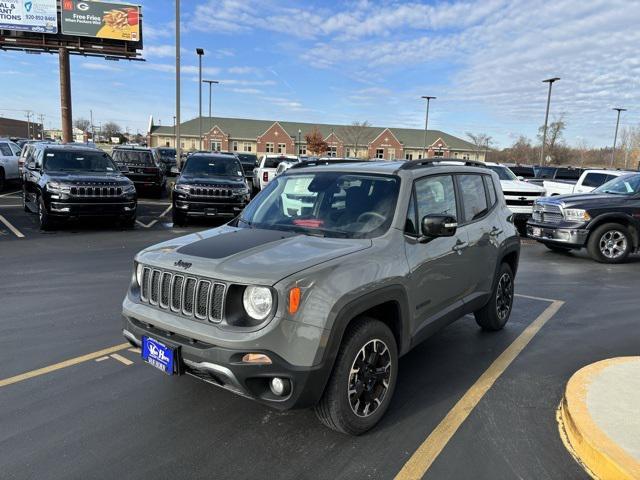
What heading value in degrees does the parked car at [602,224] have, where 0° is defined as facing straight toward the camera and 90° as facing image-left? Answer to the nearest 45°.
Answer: approximately 45°

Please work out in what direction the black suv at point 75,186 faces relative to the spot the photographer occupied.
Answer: facing the viewer and to the right of the viewer

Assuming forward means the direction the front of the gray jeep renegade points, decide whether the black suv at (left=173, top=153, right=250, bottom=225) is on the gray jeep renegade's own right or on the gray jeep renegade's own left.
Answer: on the gray jeep renegade's own right

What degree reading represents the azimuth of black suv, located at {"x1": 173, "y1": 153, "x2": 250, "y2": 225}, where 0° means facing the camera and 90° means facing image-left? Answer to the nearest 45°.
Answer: approximately 0°

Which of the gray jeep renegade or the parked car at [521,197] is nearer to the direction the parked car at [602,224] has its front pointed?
the gray jeep renegade

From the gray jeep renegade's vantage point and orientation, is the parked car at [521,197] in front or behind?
behind

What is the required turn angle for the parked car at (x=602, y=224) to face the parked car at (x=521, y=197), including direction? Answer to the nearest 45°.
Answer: approximately 90° to its right

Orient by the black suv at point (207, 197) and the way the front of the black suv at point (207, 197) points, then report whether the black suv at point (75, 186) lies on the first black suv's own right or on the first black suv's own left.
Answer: on the first black suv's own right

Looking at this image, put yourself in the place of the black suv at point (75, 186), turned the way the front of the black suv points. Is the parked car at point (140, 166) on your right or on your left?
on your left

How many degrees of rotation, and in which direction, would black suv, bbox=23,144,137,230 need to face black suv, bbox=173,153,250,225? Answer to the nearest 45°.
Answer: approximately 45° to its left

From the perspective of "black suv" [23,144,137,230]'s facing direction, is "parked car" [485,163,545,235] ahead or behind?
ahead

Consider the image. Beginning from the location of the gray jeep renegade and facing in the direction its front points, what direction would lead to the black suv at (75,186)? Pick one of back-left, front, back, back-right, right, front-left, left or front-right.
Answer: right

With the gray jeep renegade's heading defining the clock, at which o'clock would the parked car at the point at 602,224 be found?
The parked car is roughly at 6 o'clock from the gray jeep renegade.
